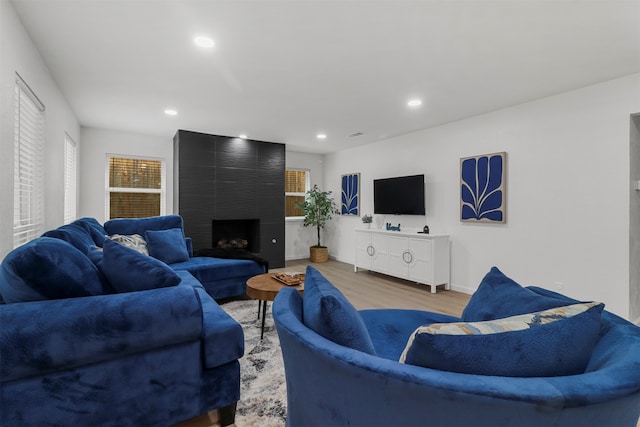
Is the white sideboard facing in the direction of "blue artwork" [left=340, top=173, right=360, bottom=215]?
no

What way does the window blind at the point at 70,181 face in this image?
to the viewer's right

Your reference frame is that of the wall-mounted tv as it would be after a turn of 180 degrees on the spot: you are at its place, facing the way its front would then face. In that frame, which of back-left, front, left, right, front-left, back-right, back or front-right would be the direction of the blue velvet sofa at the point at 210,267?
back

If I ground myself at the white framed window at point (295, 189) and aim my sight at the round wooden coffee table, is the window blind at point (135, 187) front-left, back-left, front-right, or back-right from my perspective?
front-right

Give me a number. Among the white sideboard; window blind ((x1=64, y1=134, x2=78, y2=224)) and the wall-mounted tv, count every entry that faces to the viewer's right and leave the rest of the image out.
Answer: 1

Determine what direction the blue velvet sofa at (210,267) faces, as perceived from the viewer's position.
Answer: facing the viewer and to the right of the viewer

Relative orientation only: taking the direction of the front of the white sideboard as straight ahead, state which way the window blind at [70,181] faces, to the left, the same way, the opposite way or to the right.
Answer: the opposite way

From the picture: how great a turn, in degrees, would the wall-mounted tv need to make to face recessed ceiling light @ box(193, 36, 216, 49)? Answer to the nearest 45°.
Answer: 0° — it already faces it

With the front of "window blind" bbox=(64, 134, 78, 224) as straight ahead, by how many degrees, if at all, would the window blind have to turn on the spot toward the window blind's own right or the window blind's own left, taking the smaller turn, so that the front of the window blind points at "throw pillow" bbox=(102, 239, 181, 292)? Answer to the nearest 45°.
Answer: approximately 90° to the window blind's own right

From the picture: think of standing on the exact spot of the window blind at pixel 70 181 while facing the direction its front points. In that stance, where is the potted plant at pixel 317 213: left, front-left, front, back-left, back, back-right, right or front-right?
front

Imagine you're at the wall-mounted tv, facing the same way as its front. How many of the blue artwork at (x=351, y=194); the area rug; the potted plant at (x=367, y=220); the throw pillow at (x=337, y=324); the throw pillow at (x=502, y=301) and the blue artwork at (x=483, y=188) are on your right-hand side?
2

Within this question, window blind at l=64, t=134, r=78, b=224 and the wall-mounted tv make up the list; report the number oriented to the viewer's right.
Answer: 1

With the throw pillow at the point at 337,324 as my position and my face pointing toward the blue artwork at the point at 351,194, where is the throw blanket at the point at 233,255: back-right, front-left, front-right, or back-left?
front-left

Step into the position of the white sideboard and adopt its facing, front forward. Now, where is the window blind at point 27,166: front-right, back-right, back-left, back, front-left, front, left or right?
front

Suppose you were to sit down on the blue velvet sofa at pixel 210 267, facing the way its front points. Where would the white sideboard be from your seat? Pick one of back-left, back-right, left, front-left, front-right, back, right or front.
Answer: front-left

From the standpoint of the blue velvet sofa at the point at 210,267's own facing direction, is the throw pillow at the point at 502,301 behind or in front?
in front

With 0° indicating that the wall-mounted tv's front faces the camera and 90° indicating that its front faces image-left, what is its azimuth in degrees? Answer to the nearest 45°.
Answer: approximately 45°

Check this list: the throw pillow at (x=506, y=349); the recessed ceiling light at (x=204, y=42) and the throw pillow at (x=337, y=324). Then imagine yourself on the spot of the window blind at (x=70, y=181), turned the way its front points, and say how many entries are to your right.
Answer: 3

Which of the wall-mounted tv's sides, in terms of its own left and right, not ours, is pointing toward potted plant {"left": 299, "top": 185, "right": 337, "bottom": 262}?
right

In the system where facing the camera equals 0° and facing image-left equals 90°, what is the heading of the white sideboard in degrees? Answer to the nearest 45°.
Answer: approximately 45°
